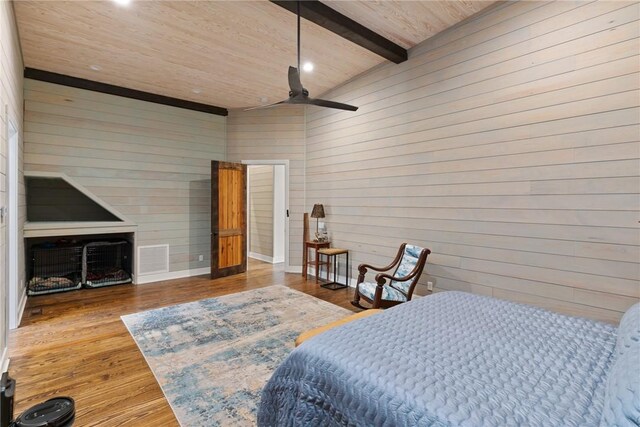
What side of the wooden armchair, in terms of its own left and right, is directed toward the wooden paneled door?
right

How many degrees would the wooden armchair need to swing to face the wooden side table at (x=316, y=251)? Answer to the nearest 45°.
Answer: approximately 90° to its right

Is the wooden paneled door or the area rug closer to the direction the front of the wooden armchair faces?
the area rug

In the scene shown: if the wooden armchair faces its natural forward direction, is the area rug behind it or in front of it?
in front

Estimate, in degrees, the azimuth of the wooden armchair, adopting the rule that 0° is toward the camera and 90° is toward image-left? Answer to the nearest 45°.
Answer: approximately 45°

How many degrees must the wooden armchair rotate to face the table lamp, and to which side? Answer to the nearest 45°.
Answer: approximately 90° to its right

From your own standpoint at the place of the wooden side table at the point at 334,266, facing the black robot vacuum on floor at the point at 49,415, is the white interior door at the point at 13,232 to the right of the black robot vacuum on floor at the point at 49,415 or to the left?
right

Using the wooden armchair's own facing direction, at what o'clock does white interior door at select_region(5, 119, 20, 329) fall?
The white interior door is roughly at 1 o'clock from the wooden armchair.

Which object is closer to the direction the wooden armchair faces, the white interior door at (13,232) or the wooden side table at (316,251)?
the white interior door

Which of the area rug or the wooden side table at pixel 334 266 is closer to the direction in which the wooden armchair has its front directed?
the area rug

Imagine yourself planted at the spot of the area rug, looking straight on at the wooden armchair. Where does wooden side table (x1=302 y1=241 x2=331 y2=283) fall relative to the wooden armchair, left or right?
left
